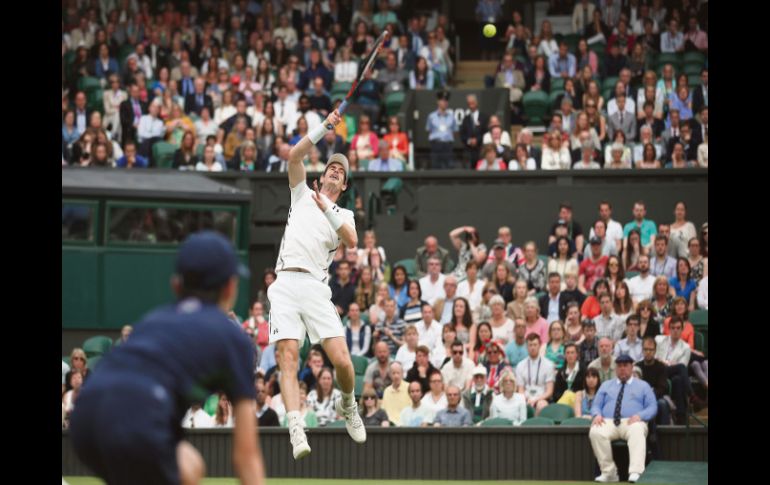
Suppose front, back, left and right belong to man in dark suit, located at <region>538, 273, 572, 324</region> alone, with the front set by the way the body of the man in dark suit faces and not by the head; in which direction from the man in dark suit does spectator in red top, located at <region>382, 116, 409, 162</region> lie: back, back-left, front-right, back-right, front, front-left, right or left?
back-right

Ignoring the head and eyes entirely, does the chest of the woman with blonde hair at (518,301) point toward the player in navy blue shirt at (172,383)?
yes

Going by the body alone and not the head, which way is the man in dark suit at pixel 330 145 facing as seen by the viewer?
toward the camera

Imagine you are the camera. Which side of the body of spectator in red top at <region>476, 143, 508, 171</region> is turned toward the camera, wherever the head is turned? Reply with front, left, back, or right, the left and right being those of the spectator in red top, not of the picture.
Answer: front

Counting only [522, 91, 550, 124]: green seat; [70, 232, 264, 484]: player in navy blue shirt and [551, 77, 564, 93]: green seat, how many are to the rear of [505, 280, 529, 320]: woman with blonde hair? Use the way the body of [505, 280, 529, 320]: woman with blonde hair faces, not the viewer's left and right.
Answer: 2

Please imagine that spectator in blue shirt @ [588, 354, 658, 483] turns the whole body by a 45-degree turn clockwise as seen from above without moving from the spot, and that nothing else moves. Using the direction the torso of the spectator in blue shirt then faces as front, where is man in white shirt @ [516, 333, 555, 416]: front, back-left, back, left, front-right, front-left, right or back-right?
right

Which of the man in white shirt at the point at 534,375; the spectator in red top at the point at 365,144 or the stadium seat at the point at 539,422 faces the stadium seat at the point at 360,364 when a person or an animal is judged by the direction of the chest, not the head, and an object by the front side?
the spectator in red top

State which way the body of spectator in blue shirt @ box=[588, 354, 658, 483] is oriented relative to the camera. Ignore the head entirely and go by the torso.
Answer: toward the camera
